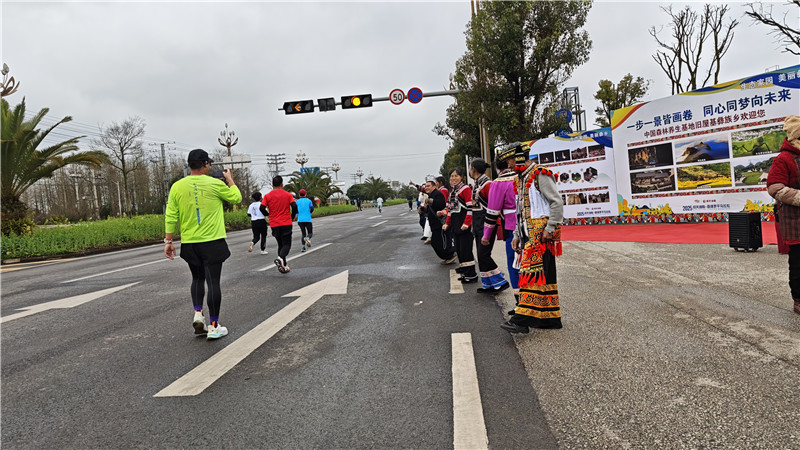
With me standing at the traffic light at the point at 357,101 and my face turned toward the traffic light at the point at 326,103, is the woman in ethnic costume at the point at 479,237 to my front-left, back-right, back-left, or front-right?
back-left

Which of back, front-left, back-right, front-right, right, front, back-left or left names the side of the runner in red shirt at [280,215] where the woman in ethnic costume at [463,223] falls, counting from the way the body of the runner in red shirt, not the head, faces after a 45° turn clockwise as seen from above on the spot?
right

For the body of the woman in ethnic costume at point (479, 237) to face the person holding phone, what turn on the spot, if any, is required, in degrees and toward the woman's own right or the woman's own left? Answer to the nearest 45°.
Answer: approximately 45° to the woman's own left

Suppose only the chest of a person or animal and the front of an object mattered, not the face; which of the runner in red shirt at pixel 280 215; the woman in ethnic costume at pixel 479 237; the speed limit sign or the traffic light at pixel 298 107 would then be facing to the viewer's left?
the woman in ethnic costume

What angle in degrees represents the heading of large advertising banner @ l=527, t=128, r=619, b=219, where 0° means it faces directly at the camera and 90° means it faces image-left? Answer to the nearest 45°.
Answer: approximately 45°

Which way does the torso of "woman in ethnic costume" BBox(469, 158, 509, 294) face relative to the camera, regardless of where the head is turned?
to the viewer's left

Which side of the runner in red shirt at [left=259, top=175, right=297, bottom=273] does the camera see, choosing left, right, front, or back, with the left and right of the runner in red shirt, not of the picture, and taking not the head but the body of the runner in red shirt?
back

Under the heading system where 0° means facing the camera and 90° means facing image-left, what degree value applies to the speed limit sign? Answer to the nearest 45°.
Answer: approximately 0°

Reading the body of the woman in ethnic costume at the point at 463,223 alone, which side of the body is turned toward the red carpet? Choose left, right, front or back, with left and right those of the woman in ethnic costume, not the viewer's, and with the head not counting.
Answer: back

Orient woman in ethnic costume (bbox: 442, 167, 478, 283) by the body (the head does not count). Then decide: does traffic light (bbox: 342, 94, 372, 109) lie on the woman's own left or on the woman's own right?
on the woman's own right
